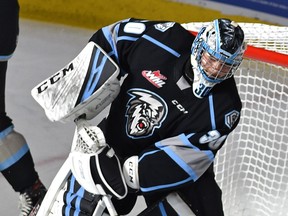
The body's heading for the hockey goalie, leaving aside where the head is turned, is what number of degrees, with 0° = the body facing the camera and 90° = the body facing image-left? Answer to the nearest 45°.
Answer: approximately 0°

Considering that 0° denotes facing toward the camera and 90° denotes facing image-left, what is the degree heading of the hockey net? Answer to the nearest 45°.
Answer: approximately 45°

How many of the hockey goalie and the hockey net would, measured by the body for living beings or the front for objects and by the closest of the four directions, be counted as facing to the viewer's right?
0
